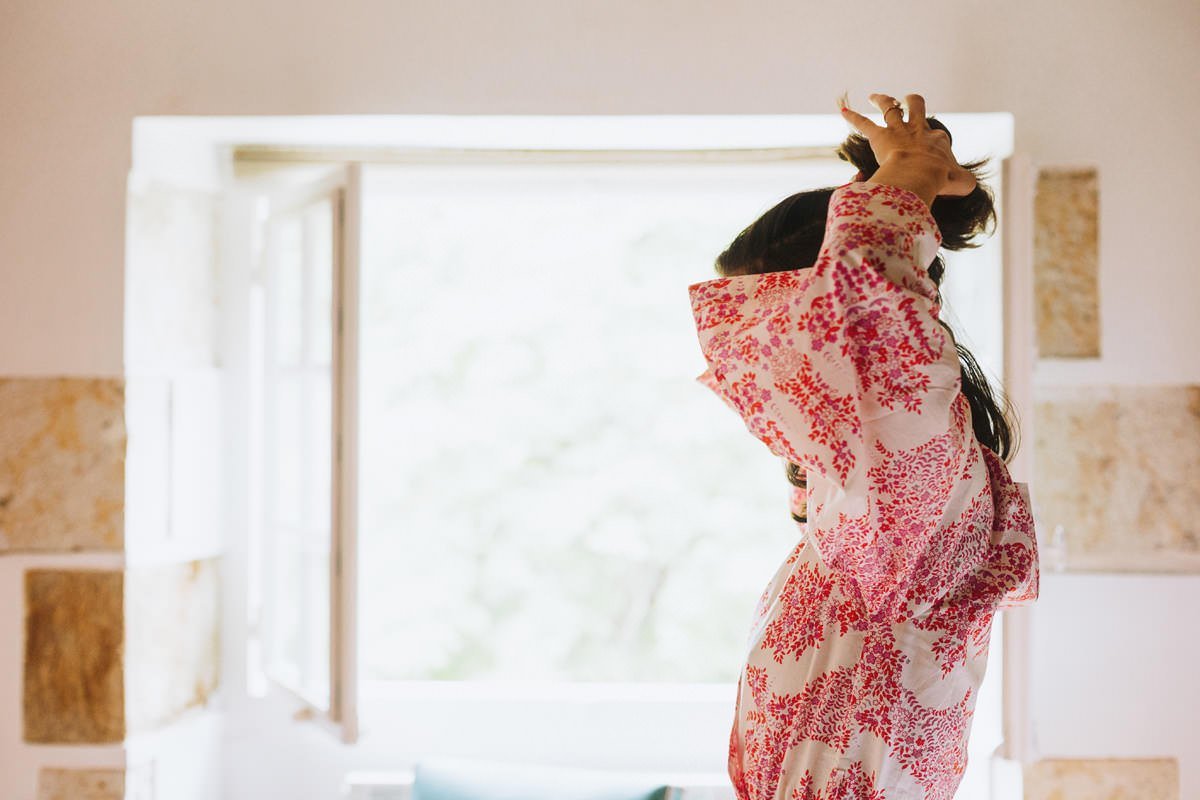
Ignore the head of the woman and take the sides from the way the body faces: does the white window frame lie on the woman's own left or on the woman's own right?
on the woman's own right

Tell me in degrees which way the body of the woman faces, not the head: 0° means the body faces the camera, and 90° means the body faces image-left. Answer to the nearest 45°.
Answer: approximately 90°

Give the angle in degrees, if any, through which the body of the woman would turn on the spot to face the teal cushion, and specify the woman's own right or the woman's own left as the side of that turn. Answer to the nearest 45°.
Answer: approximately 45° to the woman's own right
